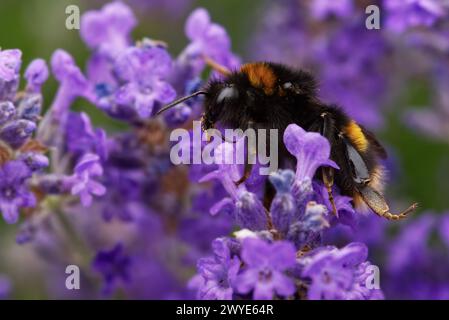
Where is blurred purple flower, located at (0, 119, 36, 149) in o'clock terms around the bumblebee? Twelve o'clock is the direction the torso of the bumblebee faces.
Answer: The blurred purple flower is roughly at 12 o'clock from the bumblebee.

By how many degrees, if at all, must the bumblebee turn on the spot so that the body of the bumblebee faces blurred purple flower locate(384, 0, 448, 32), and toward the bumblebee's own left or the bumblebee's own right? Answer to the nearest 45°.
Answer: approximately 135° to the bumblebee's own right

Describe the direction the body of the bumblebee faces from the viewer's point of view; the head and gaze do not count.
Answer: to the viewer's left

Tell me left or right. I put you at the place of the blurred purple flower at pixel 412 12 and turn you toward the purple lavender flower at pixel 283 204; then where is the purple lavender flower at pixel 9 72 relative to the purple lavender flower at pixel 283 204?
right

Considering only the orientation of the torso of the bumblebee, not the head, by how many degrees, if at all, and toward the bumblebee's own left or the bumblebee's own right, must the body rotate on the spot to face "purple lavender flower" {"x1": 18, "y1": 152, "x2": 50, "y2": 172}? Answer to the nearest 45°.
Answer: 0° — it already faces it

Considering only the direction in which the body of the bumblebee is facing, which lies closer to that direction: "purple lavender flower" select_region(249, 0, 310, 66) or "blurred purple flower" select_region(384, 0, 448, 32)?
the purple lavender flower

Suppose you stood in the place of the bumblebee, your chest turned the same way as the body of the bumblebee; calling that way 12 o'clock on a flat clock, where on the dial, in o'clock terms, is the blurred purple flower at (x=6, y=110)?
The blurred purple flower is roughly at 12 o'clock from the bumblebee.

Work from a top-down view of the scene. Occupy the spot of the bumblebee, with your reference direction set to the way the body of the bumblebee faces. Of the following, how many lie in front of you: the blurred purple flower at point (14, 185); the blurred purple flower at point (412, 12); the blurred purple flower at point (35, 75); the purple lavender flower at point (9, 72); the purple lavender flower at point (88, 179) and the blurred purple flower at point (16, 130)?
5

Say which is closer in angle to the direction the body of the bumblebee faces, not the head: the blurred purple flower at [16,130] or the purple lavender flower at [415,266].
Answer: the blurred purple flower
